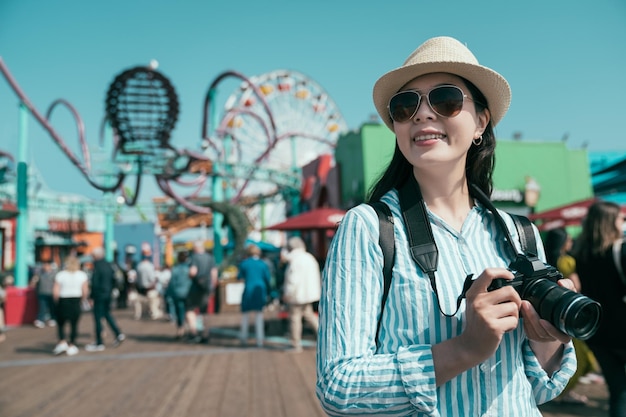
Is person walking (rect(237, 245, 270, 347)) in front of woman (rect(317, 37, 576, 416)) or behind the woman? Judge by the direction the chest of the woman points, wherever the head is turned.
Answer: behind

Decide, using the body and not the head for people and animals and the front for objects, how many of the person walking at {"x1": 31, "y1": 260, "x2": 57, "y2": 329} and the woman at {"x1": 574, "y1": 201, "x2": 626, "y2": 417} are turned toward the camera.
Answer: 1

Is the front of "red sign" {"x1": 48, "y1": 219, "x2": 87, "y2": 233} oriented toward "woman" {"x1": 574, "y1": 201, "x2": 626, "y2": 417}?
yes

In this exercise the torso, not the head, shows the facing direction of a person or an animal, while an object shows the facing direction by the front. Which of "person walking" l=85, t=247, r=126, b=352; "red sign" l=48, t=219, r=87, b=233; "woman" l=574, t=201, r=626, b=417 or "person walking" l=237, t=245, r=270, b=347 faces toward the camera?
the red sign

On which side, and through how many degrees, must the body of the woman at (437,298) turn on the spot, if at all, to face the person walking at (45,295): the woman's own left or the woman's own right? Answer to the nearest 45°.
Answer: approximately 180°

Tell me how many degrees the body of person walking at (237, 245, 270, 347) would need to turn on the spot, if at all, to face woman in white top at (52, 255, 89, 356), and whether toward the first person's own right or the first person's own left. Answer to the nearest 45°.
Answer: approximately 90° to the first person's own left

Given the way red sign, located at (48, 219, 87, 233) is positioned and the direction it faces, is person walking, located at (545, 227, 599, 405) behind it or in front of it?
in front

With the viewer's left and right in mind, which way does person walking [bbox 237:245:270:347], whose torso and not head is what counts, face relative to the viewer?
facing away from the viewer

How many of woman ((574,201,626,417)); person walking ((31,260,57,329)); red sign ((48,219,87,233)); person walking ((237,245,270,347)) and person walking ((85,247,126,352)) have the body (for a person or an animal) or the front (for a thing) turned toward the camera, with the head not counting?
2

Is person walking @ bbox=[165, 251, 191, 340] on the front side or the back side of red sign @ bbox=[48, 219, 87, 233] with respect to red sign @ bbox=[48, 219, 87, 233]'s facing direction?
on the front side

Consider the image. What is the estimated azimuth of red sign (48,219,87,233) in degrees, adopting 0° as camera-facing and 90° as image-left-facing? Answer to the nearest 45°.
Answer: approximately 0°
